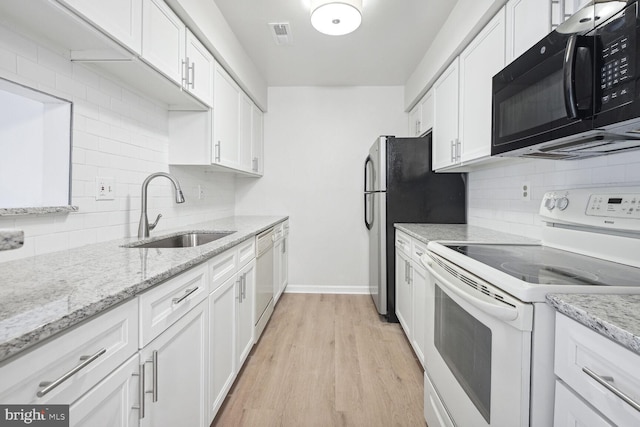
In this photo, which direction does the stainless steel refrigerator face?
to the viewer's left

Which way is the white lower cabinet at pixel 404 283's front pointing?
to the viewer's left

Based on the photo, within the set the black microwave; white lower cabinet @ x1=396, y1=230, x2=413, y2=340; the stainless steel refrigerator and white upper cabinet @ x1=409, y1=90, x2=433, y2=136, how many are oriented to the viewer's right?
0

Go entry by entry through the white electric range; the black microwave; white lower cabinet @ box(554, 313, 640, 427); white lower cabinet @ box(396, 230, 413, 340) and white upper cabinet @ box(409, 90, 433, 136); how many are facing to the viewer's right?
0

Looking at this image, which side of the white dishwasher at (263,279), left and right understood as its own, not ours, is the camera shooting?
right

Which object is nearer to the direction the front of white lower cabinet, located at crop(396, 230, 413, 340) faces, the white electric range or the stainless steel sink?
the stainless steel sink

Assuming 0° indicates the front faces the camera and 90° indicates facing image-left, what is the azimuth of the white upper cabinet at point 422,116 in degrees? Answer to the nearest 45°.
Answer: approximately 90°

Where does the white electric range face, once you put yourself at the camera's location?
facing the viewer and to the left of the viewer

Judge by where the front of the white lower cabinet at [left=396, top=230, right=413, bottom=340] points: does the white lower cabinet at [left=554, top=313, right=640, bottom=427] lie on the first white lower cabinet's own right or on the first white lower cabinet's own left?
on the first white lower cabinet's own left
